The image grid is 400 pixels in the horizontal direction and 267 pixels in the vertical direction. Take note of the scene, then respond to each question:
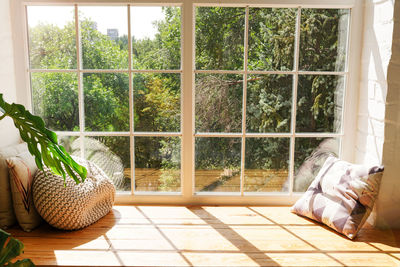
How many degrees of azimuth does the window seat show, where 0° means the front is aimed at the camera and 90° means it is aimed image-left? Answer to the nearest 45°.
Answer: approximately 0°
